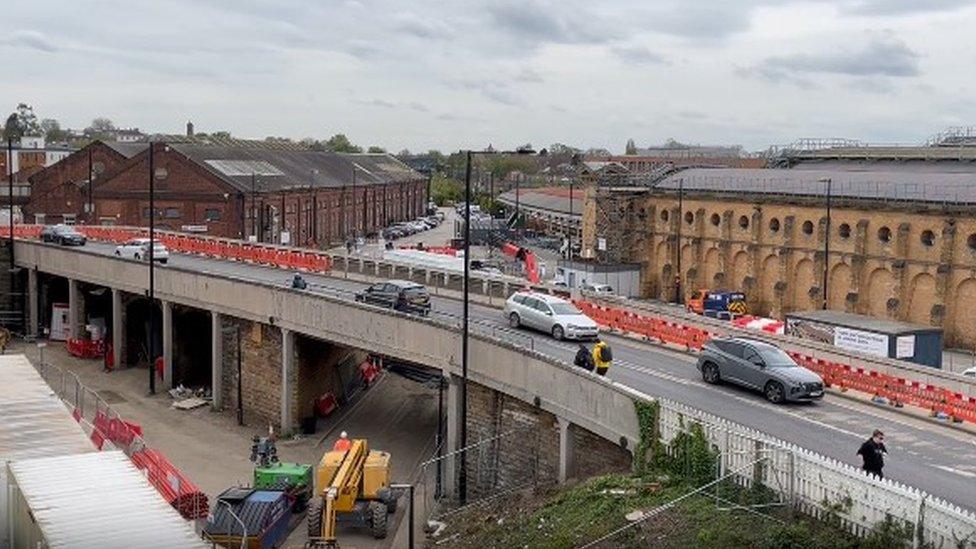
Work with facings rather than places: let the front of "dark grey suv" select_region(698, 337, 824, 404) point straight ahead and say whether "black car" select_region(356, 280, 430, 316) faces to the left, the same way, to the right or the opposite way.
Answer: the opposite way

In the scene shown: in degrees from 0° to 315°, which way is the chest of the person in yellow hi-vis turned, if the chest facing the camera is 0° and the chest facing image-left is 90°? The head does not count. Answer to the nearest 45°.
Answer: approximately 135°

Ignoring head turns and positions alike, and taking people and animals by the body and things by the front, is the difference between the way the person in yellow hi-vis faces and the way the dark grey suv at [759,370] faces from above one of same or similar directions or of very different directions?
very different directions

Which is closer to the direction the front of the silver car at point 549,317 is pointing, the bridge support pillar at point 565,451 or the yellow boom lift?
the bridge support pillar

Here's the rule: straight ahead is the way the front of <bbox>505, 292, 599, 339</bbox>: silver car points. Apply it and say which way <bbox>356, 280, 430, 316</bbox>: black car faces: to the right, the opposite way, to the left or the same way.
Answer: the opposite way

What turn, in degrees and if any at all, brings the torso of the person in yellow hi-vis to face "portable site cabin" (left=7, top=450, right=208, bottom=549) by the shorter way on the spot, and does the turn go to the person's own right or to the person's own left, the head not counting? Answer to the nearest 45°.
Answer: approximately 90° to the person's own left

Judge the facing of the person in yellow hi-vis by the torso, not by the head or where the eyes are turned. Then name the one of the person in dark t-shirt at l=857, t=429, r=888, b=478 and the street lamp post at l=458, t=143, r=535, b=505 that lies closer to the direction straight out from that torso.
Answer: the street lamp post

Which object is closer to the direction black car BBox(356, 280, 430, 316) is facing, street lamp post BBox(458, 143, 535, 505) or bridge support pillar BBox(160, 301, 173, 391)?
the bridge support pillar

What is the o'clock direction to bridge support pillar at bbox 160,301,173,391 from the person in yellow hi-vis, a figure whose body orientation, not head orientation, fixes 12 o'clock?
The bridge support pillar is roughly at 12 o'clock from the person in yellow hi-vis.

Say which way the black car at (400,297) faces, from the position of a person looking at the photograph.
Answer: facing away from the viewer and to the left of the viewer

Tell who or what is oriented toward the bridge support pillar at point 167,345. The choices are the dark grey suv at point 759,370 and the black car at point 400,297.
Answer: the black car

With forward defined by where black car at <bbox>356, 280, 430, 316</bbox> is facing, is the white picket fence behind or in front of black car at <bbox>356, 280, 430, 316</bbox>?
behind

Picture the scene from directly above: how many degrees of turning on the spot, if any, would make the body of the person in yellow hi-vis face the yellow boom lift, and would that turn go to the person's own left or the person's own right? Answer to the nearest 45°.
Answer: approximately 45° to the person's own left

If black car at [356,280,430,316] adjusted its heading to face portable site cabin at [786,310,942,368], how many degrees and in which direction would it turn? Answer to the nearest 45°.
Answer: approximately 135° to its right

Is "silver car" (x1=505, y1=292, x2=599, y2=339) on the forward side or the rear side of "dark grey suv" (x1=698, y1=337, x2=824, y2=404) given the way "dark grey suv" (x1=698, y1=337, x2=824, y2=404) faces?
on the rear side

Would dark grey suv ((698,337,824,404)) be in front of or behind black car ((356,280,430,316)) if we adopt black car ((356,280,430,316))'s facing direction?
behind

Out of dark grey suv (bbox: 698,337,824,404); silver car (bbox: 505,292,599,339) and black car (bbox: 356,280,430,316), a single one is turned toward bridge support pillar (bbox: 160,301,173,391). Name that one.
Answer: the black car

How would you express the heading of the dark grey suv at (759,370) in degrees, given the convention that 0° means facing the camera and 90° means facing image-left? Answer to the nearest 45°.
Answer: approximately 315°
